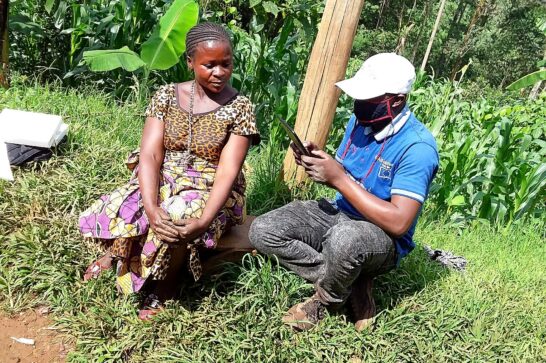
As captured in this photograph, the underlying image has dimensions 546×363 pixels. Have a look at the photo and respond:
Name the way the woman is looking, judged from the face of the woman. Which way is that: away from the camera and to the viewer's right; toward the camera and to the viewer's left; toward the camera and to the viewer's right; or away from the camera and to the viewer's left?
toward the camera and to the viewer's right

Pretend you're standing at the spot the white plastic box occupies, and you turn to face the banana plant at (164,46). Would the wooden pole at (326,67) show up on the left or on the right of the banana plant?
right

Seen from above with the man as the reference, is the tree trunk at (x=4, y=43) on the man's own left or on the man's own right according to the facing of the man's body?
on the man's own right

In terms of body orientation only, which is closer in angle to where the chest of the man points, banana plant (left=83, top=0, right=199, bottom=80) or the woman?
the woman

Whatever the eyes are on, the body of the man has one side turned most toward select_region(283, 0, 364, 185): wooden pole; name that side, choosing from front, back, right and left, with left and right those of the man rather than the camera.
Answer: right

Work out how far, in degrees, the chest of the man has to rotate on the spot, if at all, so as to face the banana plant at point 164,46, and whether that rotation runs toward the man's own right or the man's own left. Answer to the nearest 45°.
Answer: approximately 90° to the man's own right

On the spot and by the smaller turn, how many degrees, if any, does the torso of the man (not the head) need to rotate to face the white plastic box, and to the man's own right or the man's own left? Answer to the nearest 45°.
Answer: approximately 45° to the man's own right

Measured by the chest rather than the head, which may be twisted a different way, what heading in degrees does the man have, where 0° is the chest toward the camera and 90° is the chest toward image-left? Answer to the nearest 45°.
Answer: approximately 45°

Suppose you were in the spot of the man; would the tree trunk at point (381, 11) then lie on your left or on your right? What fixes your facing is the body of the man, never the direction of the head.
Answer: on your right
